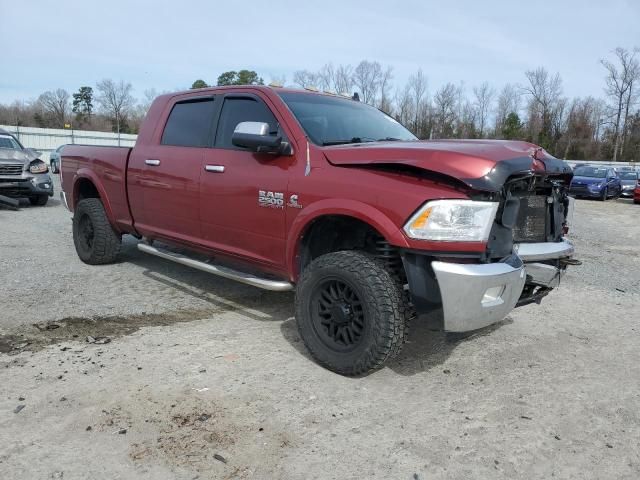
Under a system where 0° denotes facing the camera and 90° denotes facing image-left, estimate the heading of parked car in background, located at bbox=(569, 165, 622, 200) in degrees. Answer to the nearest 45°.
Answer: approximately 45°

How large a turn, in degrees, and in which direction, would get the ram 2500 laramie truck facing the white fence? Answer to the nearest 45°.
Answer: approximately 180°

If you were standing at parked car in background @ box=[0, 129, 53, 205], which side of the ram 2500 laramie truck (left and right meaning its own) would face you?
back

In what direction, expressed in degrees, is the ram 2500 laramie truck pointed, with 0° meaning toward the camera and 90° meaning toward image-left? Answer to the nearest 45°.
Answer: approximately 315°

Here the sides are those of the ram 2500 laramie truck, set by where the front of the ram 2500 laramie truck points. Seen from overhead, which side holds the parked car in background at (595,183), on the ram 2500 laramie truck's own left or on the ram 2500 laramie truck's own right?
on the ram 2500 laramie truck's own left
